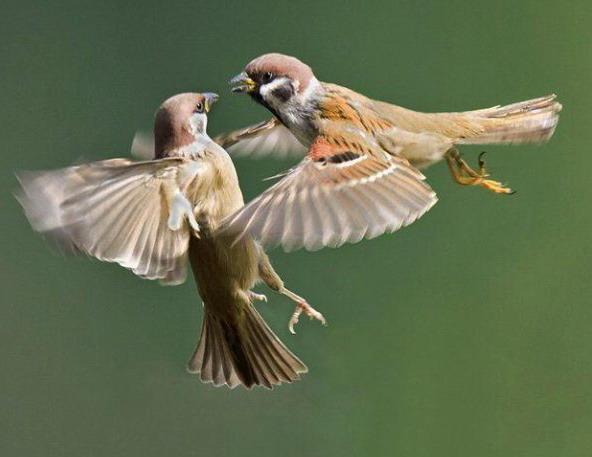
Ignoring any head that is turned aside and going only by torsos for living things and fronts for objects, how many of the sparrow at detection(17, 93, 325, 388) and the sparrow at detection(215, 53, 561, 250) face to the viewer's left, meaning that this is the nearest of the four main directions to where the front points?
1

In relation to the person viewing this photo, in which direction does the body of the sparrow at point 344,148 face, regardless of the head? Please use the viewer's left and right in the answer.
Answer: facing to the left of the viewer
